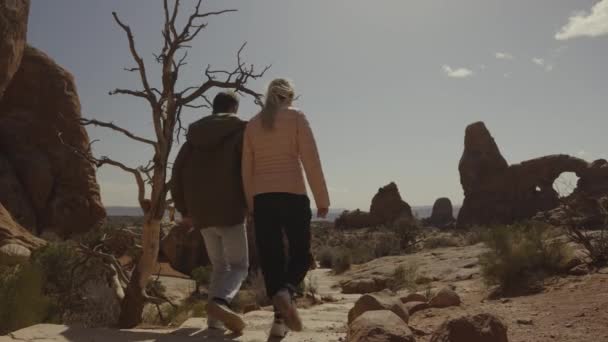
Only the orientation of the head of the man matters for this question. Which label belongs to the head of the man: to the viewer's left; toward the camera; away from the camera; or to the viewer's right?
away from the camera

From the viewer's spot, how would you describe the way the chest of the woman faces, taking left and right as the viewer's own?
facing away from the viewer

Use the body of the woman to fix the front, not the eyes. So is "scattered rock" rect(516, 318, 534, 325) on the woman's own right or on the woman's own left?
on the woman's own right

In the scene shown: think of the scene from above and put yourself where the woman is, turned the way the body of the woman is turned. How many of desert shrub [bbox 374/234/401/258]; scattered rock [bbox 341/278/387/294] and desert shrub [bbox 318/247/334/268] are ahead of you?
3

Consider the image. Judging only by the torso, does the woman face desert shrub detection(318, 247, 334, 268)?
yes

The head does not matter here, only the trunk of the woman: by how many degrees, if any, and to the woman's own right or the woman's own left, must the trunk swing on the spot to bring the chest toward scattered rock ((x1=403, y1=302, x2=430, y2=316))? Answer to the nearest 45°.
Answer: approximately 45° to the woman's own right

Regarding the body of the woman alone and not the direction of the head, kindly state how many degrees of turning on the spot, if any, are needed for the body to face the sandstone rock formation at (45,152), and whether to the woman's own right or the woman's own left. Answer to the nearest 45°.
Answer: approximately 45° to the woman's own left

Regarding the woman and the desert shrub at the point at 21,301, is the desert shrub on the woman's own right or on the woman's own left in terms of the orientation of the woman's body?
on the woman's own left

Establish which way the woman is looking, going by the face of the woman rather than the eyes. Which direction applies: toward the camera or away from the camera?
away from the camera

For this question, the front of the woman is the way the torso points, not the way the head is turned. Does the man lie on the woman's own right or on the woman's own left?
on the woman's own left
